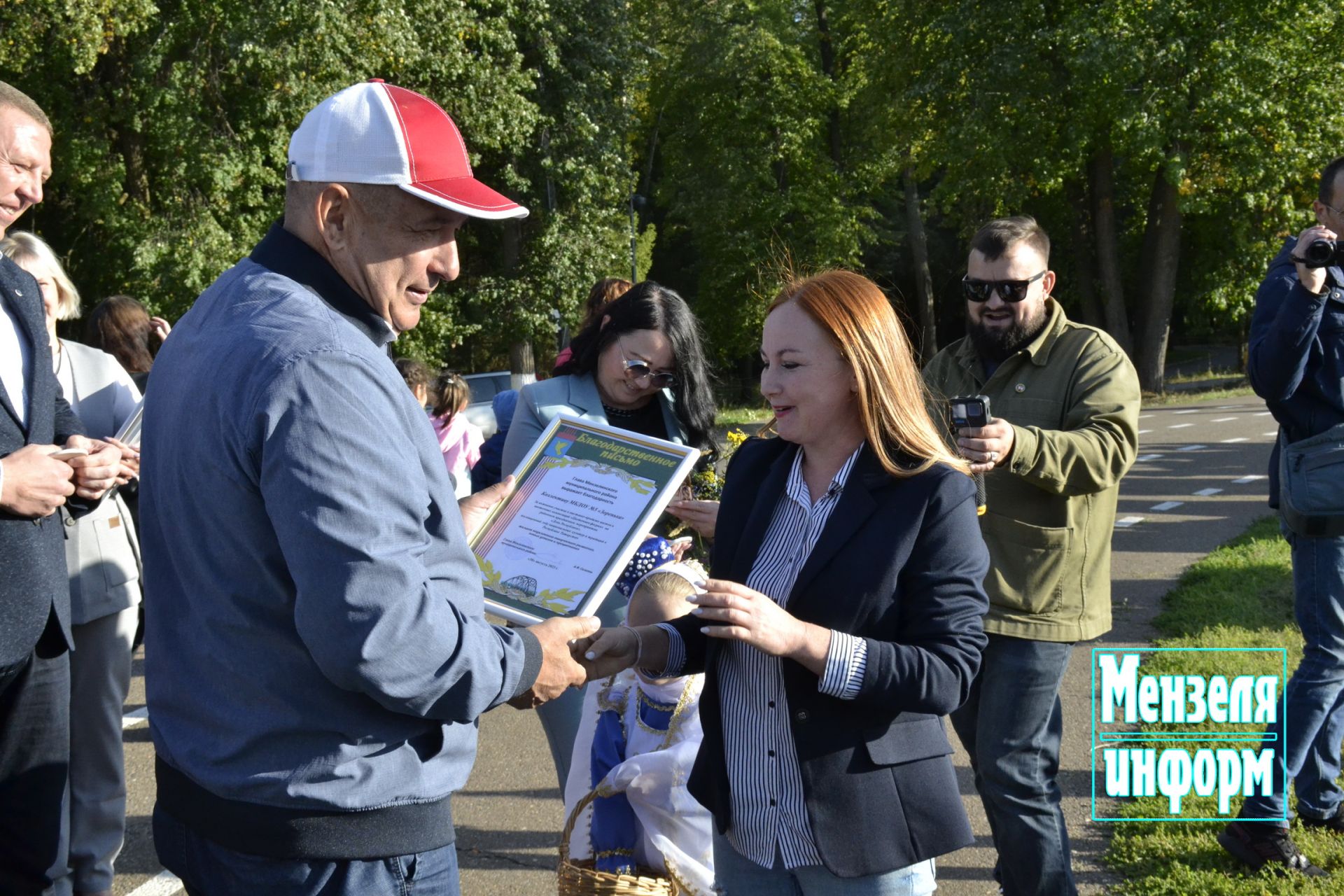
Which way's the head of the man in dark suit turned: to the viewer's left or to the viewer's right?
to the viewer's right

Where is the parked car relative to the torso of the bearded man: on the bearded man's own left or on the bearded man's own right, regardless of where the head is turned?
on the bearded man's own right

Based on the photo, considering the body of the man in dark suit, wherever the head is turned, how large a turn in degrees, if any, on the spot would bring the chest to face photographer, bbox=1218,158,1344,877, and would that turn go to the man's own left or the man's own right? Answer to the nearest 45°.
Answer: approximately 45° to the man's own left

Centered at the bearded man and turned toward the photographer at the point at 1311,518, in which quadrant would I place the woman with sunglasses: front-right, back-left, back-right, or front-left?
back-left

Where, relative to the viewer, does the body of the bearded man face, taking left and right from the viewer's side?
facing the viewer and to the left of the viewer

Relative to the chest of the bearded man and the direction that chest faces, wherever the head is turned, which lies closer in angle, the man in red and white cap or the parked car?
the man in red and white cap

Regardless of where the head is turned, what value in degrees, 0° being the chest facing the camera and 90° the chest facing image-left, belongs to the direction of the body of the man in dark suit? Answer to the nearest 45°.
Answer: approximately 315°

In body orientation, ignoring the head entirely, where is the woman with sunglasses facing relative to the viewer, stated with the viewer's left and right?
facing the viewer and to the right of the viewer

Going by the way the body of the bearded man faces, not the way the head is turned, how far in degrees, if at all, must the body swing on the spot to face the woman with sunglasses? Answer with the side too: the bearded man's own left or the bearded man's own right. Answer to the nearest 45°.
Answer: approximately 45° to the bearded man's own right

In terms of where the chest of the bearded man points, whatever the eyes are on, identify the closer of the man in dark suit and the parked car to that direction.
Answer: the man in dark suit

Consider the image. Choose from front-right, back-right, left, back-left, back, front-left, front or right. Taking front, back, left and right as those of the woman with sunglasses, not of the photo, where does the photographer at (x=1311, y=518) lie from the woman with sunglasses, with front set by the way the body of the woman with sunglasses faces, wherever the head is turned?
front-left

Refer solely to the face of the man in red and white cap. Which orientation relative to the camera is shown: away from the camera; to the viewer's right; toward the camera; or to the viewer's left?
to the viewer's right

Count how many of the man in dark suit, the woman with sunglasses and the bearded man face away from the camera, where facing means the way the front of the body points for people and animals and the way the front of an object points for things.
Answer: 0

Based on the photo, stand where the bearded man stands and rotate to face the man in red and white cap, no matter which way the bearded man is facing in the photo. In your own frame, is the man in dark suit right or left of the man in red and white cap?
right

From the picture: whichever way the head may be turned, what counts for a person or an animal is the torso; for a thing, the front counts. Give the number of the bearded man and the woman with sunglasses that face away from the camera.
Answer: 0

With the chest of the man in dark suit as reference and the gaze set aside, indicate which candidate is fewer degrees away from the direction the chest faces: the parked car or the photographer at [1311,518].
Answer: the photographer
